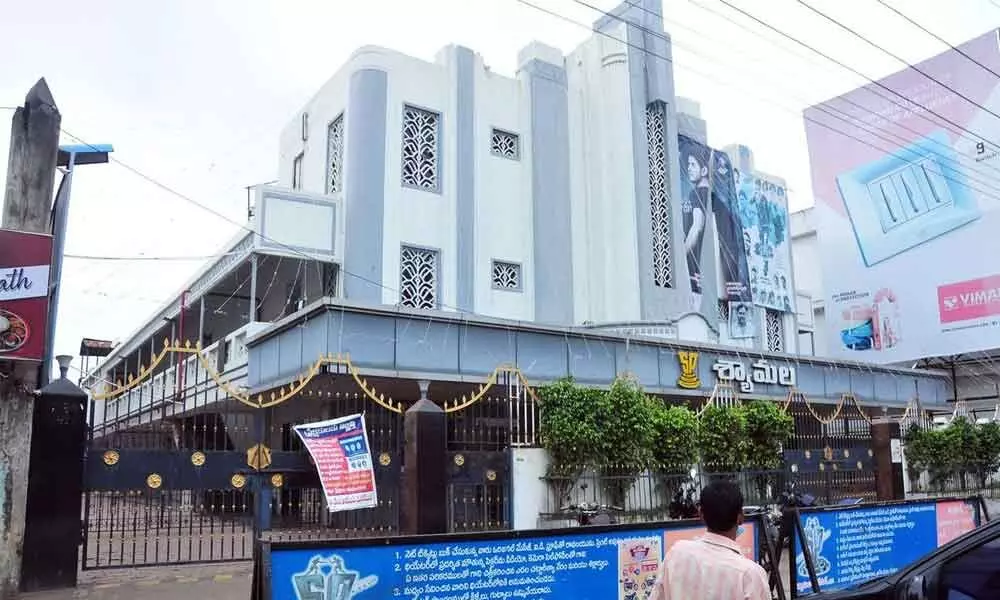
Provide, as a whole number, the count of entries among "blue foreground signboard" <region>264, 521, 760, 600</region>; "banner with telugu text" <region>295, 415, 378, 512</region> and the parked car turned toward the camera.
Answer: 2

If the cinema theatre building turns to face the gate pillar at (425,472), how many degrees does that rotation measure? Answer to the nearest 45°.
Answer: approximately 45° to its right

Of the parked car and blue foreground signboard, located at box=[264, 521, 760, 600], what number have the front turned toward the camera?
1

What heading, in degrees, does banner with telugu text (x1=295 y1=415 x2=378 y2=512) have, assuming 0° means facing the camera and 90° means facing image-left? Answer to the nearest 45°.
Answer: approximately 0°

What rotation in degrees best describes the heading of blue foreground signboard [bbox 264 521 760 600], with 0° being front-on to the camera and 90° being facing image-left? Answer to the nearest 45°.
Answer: approximately 0°

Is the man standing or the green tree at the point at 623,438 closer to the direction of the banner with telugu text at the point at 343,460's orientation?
the man standing

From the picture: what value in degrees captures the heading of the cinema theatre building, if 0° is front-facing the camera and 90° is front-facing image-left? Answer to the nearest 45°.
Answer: approximately 315°

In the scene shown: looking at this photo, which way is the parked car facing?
to the viewer's left

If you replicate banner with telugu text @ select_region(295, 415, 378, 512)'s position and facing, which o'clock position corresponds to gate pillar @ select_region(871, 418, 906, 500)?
The gate pillar is roughly at 8 o'clock from the banner with telugu text.

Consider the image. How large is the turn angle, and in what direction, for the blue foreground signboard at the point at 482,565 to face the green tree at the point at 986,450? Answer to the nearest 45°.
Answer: approximately 135° to its left
